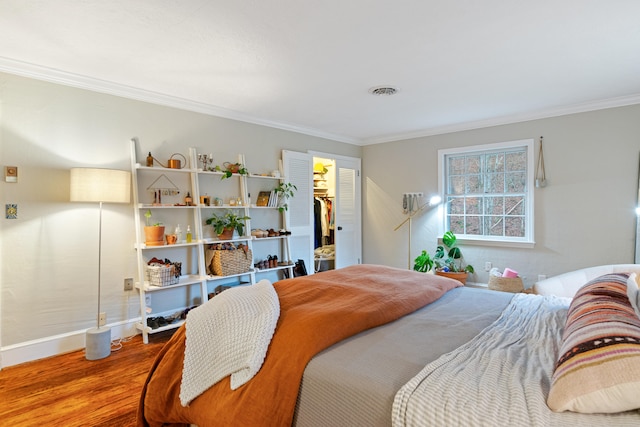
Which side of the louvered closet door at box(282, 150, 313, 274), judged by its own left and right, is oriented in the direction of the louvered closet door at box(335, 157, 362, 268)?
left

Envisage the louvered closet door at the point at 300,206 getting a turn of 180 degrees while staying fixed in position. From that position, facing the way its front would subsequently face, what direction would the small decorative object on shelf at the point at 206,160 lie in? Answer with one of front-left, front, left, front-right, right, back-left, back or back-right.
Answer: left

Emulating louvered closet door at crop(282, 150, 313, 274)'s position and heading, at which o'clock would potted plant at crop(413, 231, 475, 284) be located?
The potted plant is roughly at 11 o'clock from the louvered closet door.

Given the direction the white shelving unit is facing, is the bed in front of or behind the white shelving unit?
in front

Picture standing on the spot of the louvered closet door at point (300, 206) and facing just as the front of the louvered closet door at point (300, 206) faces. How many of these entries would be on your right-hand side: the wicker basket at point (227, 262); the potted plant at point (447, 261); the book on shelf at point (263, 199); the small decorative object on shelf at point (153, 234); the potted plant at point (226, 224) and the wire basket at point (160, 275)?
5

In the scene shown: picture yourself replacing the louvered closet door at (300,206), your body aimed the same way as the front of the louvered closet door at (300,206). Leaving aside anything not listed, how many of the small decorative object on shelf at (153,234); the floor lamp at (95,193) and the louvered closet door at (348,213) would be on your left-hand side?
1

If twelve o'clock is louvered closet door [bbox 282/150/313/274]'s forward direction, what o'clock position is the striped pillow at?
The striped pillow is roughly at 1 o'clock from the louvered closet door.

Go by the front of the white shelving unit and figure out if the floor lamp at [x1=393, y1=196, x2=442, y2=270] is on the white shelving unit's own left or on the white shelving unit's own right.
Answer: on the white shelving unit's own left

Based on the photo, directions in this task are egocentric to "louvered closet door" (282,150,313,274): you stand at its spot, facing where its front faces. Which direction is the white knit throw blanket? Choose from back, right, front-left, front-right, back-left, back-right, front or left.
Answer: front-right

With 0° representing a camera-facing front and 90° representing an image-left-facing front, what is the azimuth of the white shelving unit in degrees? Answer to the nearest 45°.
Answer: approximately 315°

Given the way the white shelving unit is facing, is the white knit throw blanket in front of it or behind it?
in front

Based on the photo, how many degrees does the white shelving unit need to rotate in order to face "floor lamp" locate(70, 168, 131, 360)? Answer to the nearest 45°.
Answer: approximately 90° to its right
